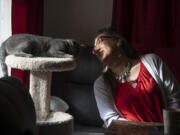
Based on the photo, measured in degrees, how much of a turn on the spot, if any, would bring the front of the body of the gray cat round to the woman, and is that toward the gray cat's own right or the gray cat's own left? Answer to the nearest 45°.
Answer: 0° — it already faces them

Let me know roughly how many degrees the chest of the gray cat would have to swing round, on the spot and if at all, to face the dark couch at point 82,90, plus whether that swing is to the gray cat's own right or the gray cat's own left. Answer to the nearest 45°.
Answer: approximately 45° to the gray cat's own left

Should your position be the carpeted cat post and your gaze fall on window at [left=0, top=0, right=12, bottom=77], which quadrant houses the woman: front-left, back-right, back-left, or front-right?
back-right

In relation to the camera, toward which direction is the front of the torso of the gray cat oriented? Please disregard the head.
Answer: to the viewer's right
